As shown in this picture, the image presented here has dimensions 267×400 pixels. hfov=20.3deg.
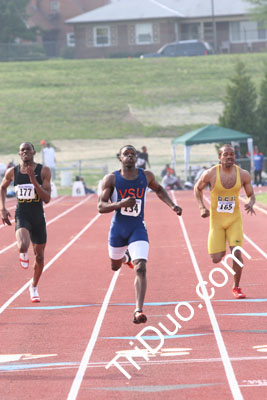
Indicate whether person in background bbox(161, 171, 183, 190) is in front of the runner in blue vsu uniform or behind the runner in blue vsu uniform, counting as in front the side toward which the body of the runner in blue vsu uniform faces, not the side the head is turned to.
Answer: behind

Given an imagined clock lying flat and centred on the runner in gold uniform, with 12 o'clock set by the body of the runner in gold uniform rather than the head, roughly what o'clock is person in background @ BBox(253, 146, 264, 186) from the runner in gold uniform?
The person in background is roughly at 6 o'clock from the runner in gold uniform.

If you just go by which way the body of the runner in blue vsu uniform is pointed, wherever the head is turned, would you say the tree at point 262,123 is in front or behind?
behind

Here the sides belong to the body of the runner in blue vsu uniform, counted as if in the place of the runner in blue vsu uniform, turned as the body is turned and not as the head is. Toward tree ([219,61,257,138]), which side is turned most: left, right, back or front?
back

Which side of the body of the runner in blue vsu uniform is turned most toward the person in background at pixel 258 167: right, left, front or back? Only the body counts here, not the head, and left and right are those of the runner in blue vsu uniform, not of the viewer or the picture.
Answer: back

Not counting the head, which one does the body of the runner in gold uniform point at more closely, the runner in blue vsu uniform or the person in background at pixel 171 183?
the runner in blue vsu uniform

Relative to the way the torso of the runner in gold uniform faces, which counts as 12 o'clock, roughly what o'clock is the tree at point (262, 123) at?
The tree is roughly at 6 o'clock from the runner in gold uniform.

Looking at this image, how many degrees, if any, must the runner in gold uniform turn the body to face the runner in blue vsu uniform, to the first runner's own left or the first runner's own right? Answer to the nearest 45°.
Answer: approximately 45° to the first runner's own right

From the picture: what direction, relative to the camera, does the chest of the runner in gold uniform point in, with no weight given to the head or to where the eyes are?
toward the camera

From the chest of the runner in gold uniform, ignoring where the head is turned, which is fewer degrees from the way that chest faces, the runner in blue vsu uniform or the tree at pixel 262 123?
the runner in blue vsu uniform

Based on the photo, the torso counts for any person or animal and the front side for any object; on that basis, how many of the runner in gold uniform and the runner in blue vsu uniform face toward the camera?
2

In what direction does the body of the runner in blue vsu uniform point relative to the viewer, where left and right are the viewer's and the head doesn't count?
facing the viewer

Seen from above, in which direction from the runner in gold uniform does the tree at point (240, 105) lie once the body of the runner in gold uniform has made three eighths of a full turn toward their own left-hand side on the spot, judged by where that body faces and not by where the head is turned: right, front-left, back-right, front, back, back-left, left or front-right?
front-left
